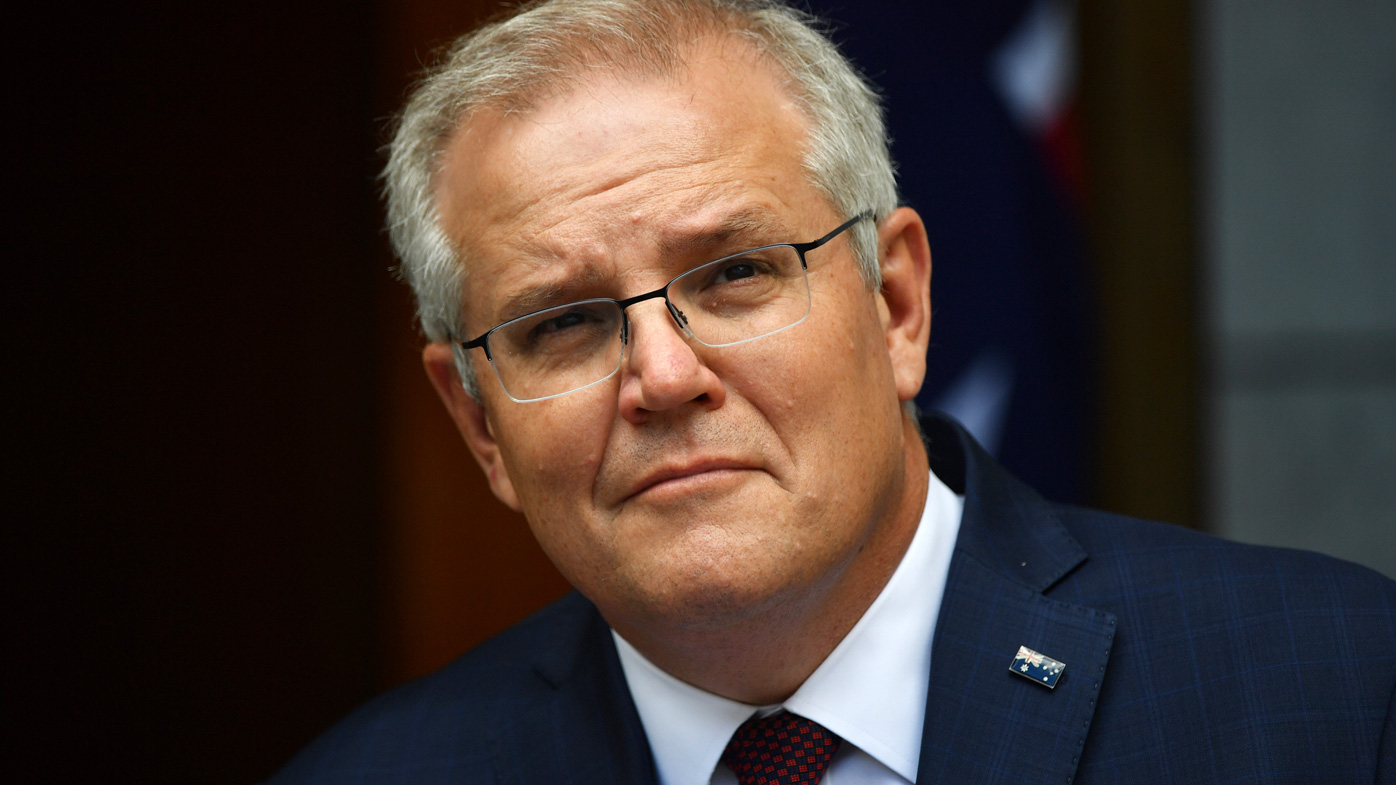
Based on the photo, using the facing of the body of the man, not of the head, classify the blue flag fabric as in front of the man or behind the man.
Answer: behind

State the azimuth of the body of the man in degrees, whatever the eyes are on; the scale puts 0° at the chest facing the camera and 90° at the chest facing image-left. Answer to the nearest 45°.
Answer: approximately 0°
